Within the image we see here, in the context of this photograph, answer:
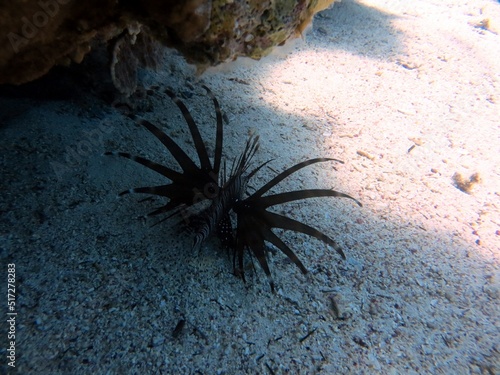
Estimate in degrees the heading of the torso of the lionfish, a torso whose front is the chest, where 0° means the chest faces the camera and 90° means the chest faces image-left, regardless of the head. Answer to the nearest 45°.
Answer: approximately 45°
